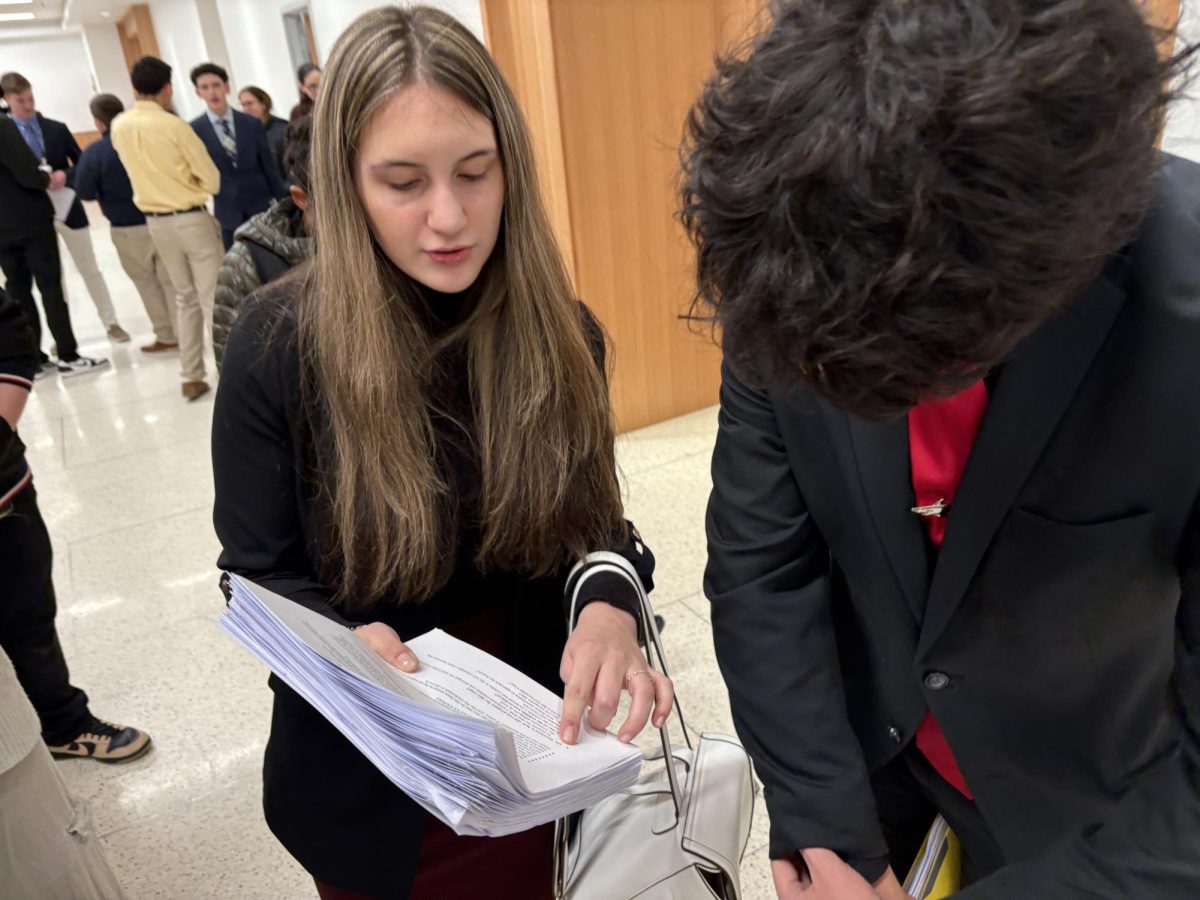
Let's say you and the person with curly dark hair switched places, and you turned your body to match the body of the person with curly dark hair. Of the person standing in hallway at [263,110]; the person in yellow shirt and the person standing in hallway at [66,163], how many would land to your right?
3

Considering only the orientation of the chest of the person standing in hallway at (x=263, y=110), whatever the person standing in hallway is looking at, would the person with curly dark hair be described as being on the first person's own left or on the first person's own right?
on the first person's own left

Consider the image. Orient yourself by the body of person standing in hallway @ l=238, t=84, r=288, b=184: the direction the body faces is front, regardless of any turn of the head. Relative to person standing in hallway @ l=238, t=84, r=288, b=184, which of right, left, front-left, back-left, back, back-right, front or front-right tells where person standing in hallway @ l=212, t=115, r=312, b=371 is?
front-left

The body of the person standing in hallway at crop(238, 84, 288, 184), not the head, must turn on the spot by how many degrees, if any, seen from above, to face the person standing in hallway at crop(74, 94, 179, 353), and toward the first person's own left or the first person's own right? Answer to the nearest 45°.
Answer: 0° — they already face them

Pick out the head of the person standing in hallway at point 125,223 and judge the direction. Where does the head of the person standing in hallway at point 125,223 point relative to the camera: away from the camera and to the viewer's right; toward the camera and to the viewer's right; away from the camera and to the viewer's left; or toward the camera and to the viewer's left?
away from the camera and to the viewer's left

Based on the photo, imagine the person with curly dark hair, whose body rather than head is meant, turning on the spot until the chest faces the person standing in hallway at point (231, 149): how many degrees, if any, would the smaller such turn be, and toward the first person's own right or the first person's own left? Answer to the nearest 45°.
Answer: approximately 90° to the first person's own right

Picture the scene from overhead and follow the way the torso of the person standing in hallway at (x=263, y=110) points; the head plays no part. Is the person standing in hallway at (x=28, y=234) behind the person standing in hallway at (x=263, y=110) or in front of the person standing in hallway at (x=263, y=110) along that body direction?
in front

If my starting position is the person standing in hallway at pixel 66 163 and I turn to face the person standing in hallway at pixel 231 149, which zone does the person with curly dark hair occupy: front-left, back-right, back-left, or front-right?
front-right

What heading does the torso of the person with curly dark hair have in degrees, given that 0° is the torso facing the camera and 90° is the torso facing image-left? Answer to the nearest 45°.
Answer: approximately 45°

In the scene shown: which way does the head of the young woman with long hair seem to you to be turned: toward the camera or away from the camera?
toward the camera

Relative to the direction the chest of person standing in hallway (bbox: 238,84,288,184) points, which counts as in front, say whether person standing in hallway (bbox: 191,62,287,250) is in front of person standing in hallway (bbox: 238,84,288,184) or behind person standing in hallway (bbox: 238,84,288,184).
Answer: in front

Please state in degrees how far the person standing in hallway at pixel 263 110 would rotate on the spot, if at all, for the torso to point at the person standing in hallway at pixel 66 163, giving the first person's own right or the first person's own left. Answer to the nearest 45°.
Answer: approximately 45° to the first person's own right

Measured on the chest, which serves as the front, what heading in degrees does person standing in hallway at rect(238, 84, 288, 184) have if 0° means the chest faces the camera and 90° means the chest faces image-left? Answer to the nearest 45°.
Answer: approximately 45°

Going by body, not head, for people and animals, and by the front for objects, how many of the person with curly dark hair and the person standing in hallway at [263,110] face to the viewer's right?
0

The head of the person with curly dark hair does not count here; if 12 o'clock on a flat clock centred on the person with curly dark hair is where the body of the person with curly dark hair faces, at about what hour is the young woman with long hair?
The young woman with long hair is roughly at 2 o'clock from the person with curly dark hair.

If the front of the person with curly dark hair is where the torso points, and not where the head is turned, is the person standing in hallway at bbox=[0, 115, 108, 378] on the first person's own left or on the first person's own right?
on the first person's own right

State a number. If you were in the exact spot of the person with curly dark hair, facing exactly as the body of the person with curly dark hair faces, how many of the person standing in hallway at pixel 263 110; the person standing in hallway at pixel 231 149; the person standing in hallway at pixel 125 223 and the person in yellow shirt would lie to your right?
4

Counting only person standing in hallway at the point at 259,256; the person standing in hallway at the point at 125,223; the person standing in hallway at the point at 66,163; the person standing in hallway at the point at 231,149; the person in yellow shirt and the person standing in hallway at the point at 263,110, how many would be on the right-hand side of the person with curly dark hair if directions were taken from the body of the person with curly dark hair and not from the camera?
6
